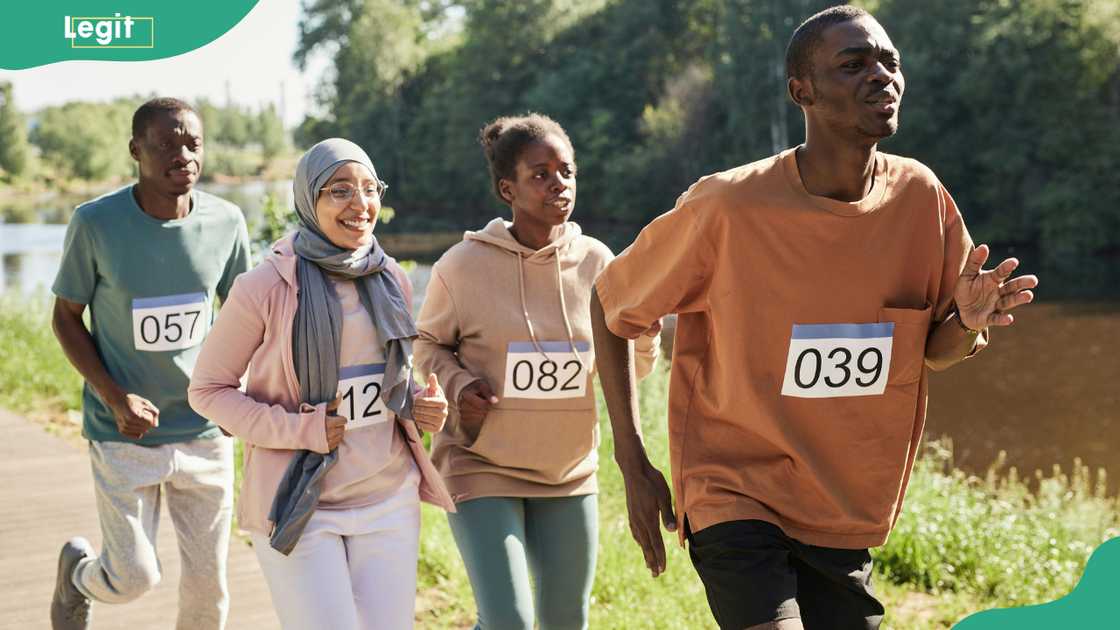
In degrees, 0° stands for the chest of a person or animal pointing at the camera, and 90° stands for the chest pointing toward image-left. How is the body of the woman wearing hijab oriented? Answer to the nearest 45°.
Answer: approximately 315°

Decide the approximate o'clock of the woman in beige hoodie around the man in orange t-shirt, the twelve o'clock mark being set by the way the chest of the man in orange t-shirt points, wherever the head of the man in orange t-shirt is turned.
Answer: The woman in beige hoodie is roughly at 6 o'clock from the man in orange t-shirt.

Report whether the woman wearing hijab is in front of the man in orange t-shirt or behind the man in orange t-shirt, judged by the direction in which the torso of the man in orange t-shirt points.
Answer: behind

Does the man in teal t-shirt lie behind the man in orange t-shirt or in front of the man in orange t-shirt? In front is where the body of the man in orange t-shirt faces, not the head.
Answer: behind

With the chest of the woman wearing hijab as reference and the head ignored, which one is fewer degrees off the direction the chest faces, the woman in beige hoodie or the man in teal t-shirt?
the woman in beige hoodie
